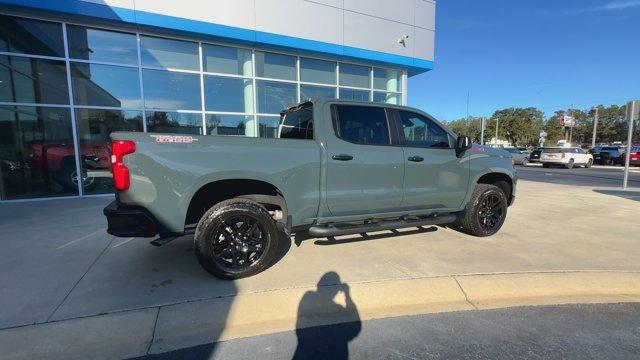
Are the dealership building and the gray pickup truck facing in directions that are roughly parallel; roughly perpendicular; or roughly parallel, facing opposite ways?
roughly perpendicular

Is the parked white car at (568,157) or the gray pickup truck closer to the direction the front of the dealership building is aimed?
the gray pickup truck

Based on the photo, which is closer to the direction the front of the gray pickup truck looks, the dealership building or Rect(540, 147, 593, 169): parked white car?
the parked white car

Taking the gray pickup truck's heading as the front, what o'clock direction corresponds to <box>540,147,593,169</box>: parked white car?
The parked white car is roughly at 12 o'clock from the gray pickup truck.

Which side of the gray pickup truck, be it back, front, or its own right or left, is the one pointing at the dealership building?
left

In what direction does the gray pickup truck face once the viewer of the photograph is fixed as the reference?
facing away from the viewer and to the right of the viewer

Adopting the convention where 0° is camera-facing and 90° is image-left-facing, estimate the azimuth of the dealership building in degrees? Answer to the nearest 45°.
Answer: approximately 315°
